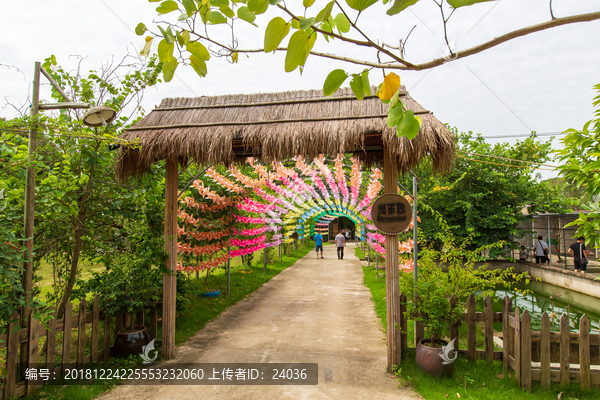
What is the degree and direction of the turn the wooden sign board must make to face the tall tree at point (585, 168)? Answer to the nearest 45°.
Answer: approximately 45° to its left

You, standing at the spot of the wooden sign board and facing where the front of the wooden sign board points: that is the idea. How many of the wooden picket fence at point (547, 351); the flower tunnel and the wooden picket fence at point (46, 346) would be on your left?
1

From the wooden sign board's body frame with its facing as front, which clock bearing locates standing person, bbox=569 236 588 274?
The standing person is roughly at 7 o'clock from the wooden sign board.

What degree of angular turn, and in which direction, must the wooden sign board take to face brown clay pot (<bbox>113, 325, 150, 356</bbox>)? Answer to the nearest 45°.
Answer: approximately 90° to its right

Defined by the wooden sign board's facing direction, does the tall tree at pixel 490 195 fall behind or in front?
behind

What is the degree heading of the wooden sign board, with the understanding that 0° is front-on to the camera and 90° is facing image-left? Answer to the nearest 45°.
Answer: approximately 0°

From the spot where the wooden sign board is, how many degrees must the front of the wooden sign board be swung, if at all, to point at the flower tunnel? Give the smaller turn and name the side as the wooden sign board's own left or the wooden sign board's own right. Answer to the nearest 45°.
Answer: approximately 135° to the wooden sign board's own right

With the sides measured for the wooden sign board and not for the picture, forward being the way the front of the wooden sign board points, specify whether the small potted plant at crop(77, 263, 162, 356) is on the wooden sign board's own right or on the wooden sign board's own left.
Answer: on the wooden sign board's own right

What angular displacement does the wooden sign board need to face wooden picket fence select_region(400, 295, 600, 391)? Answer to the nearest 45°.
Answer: approximately 90° to its left
